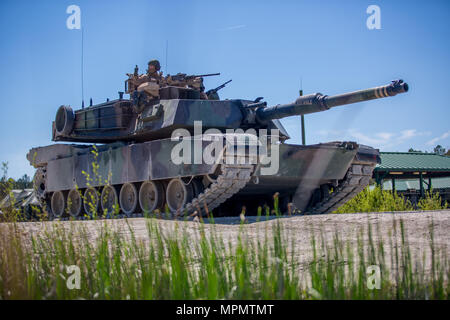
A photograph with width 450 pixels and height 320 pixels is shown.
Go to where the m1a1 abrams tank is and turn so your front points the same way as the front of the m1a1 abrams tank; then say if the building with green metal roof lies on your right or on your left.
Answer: on your left

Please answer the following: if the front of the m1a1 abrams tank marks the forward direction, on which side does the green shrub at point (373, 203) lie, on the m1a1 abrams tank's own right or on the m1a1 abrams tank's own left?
on the m1a1 abrams tank's own left

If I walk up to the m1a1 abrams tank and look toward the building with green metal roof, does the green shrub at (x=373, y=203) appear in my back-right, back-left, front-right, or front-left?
front-right

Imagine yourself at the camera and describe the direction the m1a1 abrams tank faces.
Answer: facing the viewer and to the right of the viewer

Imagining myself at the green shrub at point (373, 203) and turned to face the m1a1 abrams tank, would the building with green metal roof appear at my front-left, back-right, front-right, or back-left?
back-right

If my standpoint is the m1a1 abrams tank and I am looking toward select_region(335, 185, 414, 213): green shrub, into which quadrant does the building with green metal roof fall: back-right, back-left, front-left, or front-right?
front-left
